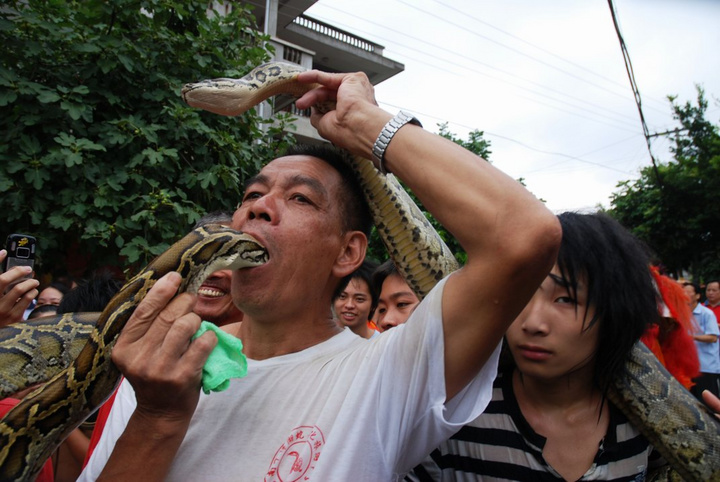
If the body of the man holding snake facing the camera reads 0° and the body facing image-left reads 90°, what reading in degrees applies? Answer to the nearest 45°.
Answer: approximately 45°

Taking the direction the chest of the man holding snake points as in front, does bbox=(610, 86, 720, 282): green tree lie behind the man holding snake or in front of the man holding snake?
behind
